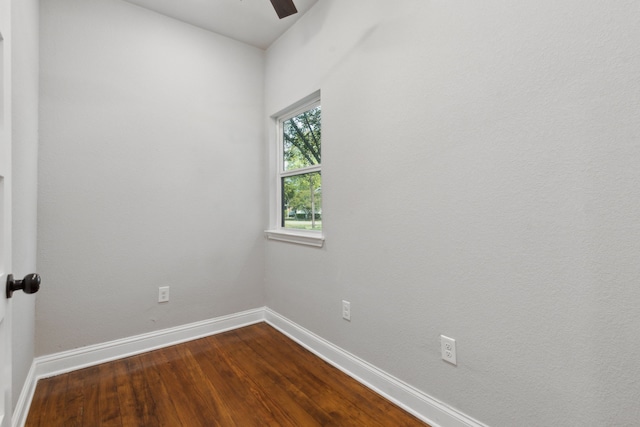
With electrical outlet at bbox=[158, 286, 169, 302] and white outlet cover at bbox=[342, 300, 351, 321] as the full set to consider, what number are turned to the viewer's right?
0

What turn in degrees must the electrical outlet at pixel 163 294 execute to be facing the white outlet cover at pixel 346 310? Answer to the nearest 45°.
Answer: approximately 45° to its left

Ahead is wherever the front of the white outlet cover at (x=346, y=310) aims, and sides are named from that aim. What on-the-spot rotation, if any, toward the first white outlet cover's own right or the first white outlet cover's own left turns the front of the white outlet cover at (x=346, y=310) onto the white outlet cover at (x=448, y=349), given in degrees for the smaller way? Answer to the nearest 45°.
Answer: approximately 90° to the first white outlet cover's own left

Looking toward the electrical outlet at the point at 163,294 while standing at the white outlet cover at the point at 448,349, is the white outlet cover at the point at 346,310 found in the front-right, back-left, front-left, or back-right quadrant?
front-right

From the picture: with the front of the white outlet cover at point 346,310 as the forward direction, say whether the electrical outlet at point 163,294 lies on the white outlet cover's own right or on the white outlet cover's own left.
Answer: on the white outlet cover's own right

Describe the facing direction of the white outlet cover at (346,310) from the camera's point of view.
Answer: facing the viewer and to the left of the viewer

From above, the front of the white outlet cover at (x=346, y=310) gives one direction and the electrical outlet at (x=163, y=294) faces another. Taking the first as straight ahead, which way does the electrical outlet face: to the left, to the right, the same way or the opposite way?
to the left

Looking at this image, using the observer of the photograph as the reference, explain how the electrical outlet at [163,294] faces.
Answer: facing the viewer

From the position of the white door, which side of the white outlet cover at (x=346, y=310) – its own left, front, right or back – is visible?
front

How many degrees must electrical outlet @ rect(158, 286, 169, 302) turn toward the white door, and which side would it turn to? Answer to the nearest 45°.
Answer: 0° — it already faces it

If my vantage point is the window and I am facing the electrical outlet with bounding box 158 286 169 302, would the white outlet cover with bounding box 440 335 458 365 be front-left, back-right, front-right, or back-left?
back-left

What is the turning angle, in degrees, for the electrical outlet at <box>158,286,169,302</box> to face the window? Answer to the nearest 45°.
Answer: approximately 90° to its left

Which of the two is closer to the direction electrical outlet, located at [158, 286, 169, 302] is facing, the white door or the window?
the white door

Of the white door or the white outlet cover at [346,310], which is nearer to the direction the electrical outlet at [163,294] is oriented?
the white door

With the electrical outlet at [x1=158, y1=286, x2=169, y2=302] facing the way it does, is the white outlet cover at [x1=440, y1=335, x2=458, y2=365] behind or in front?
in front
